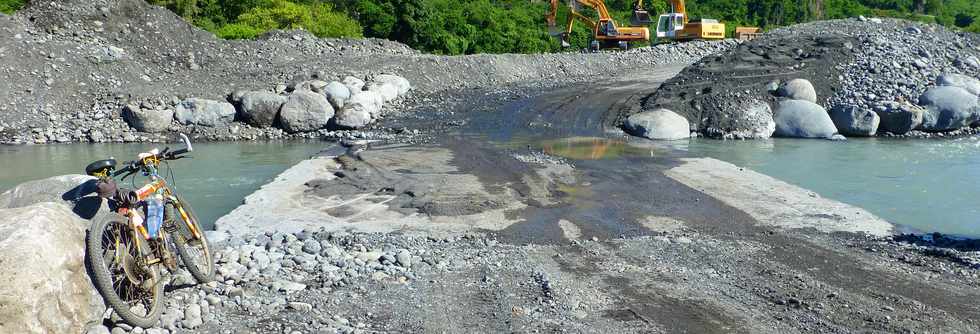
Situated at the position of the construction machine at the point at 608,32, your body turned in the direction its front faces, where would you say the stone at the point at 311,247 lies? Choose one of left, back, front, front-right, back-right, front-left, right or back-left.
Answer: left

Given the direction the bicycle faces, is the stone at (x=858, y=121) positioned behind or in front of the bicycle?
in front

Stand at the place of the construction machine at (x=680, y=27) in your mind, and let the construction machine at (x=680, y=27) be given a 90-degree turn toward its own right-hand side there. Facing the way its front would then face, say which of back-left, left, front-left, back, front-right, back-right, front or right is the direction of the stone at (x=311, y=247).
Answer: back

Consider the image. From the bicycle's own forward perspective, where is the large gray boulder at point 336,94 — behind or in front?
in front

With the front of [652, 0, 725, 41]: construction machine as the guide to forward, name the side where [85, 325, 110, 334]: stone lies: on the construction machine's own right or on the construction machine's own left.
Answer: on the construction machine's own left

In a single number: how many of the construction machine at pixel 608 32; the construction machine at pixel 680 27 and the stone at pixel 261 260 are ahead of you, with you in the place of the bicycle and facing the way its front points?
3

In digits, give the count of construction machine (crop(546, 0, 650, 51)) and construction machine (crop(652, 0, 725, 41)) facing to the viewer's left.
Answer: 2

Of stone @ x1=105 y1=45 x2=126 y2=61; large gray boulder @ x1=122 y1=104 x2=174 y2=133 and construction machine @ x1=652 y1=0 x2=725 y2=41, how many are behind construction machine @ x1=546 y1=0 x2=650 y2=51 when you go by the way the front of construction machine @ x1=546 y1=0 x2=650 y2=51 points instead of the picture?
1

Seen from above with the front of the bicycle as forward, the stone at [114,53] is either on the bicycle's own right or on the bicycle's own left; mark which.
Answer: on the bicycle's own left

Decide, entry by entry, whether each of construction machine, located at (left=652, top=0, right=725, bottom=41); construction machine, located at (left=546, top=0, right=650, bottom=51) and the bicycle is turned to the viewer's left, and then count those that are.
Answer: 2

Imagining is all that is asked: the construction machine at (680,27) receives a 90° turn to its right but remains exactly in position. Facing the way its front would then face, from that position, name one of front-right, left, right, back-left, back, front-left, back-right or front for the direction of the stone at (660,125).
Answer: back

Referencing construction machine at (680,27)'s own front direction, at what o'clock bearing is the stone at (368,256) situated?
The stone is roughly at 9 o'clock from the construction machine.

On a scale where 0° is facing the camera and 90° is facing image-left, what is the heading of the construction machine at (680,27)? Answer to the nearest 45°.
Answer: approximately 90°

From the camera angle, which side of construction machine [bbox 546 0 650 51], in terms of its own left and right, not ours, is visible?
left

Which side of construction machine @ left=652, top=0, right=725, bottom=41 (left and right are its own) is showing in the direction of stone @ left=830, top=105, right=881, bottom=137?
left

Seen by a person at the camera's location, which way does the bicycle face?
facing away from the viewer and to the right of the viewer
